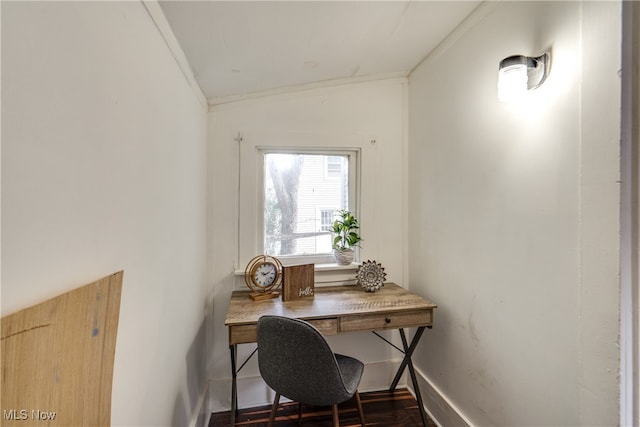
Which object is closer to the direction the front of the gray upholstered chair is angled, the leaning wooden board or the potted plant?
the potted plant

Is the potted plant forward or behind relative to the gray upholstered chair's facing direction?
forward

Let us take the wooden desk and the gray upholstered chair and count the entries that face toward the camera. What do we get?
1

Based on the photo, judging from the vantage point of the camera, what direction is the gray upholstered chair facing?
facing away from the viewer and to the right of the viewer

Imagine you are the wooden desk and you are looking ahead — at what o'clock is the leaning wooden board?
The leaning wooden board is roughly at 1 o'clock from the wooden desk.

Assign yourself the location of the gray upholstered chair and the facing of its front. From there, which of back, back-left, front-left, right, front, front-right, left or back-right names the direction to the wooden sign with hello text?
front-left

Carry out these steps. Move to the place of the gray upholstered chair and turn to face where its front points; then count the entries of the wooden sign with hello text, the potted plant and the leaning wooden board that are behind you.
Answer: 1

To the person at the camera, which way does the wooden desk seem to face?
facing the viewer

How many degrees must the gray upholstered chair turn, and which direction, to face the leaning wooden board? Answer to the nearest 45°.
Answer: approximately 180°
